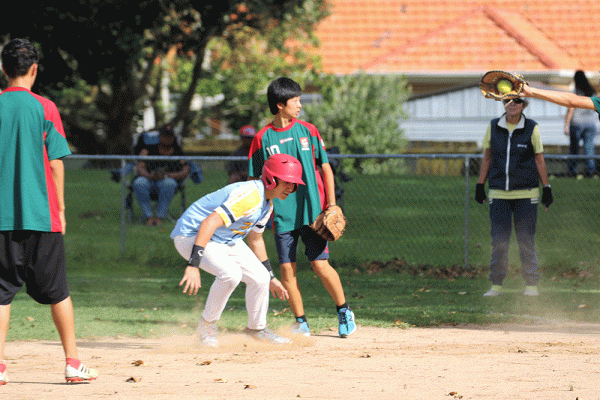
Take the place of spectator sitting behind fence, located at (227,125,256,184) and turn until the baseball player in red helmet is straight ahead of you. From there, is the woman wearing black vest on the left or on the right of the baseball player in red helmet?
left

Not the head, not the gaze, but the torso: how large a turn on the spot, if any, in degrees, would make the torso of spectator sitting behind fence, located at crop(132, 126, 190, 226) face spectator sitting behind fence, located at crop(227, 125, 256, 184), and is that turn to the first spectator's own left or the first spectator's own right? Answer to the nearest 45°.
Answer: approximately 90° to the first spectator's own left

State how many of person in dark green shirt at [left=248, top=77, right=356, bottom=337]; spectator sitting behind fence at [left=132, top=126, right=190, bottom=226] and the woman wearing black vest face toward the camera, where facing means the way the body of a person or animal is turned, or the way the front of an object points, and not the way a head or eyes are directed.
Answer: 3

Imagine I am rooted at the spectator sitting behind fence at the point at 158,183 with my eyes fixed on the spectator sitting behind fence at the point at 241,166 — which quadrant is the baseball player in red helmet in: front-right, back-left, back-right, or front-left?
front-right

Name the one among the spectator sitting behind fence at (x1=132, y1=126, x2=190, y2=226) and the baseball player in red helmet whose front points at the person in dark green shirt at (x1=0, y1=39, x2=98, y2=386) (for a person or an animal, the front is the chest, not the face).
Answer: the spectator sitting behind fence

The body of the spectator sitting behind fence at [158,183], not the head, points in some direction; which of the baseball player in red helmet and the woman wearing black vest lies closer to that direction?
the baseball player in red helmet

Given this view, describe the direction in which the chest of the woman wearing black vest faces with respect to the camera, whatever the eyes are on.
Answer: toward the camera

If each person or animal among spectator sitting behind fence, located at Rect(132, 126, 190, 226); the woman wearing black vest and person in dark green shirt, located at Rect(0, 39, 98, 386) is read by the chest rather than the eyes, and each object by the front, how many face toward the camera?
2

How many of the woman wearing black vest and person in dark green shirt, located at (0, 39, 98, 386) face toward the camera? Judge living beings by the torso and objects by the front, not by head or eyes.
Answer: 1

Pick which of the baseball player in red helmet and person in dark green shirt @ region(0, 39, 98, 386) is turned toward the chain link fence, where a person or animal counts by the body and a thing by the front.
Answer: the person in dark green shirt

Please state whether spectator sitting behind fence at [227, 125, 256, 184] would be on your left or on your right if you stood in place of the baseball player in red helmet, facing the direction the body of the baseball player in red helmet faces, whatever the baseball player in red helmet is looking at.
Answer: on your left

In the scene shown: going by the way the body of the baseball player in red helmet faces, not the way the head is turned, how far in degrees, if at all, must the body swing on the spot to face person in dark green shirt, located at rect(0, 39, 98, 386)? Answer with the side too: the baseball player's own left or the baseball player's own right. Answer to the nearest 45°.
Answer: approximately 90° to the baseball player's own right

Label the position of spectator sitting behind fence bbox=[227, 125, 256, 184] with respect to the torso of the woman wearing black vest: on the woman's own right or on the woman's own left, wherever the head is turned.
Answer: on the woman's own right

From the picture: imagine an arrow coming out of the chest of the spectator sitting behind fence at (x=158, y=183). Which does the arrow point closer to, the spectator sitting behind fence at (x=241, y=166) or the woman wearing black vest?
the woman wearing black vest

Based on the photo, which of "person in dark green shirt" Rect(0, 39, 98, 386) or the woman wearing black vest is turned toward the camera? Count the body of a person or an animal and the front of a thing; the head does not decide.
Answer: the woman wearing black vest

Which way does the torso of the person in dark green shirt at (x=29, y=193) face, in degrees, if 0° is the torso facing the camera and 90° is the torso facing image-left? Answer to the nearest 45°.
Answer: approximately 225°
